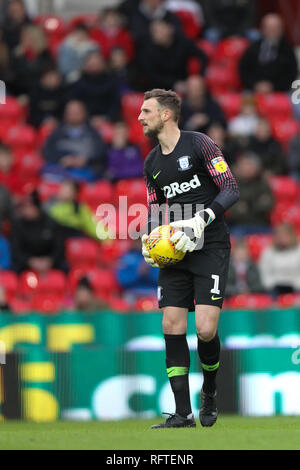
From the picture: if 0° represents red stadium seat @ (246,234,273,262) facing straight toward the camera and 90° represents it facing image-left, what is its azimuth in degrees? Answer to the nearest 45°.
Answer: approximately 0°

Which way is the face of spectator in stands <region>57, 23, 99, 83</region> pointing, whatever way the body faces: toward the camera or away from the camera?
toward the camera

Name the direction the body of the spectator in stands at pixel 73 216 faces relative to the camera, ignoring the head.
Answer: toward the camera

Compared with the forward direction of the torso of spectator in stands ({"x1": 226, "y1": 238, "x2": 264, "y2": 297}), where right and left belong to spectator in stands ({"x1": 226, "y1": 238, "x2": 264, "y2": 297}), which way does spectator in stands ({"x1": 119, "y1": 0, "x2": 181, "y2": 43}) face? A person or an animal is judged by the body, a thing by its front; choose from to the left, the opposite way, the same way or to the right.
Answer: the same way

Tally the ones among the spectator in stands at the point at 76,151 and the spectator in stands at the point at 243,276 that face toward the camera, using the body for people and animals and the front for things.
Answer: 2

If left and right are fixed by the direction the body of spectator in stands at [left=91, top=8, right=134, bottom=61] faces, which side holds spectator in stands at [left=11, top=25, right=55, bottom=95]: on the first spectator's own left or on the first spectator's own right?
on the first spectator's own right

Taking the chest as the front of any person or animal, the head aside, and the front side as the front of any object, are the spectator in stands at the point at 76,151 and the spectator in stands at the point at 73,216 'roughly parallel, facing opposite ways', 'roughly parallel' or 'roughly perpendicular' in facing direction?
roughly parallel

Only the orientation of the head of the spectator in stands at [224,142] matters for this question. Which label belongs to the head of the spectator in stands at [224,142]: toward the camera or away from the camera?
toward the camera

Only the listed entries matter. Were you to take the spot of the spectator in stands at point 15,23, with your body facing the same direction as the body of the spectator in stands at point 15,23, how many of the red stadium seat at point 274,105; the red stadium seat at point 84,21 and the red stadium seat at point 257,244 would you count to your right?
0

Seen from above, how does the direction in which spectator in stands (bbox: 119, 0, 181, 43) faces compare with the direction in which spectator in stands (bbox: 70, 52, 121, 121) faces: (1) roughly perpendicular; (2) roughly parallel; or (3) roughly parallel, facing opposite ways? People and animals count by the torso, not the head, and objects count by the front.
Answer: roughly parallel

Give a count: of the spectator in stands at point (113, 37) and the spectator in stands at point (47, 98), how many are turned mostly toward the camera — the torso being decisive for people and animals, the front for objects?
2

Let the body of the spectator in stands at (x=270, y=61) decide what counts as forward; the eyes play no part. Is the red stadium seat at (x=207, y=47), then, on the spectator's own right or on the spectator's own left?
on the spectator's own right

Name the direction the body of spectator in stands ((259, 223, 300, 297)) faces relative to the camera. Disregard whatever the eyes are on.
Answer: toward the camera

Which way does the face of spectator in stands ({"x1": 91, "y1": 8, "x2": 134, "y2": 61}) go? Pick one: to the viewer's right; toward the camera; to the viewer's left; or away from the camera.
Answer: toward the camera

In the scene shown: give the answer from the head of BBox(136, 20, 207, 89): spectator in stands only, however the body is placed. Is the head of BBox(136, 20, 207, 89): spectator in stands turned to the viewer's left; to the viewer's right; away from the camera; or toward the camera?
toward the camera

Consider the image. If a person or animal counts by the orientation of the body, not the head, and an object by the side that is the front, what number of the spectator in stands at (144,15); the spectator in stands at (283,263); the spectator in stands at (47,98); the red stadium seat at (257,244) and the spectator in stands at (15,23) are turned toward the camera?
5
